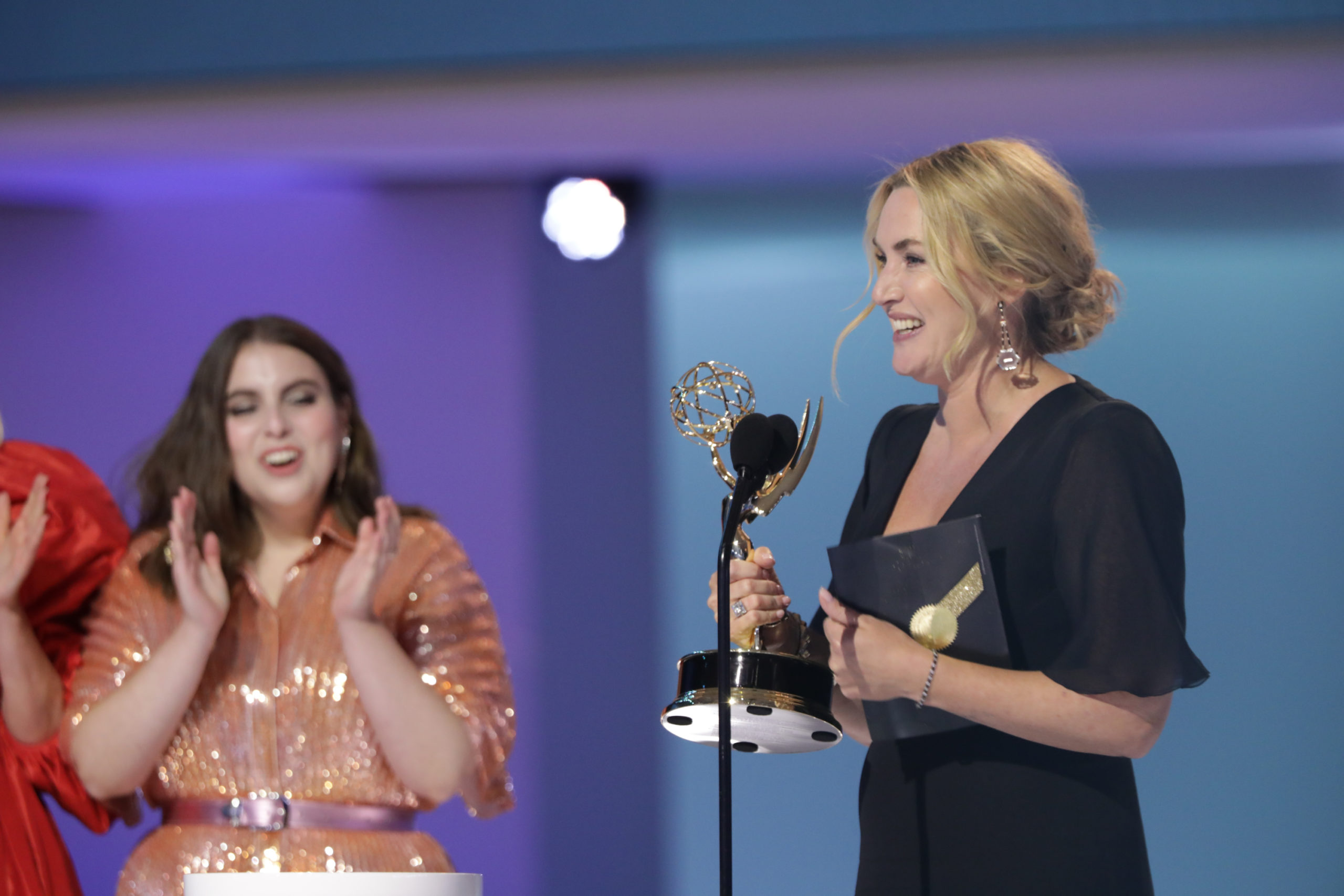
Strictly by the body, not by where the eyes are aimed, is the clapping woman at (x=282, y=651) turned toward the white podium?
yes

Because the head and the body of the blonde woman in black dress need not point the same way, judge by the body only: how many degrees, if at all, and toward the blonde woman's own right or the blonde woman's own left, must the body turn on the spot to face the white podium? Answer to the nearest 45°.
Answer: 0° — they already face it

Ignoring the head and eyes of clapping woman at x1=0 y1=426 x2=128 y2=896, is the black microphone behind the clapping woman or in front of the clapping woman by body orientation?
in front

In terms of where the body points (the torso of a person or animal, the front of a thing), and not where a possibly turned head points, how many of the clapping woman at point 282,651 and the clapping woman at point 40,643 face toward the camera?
2

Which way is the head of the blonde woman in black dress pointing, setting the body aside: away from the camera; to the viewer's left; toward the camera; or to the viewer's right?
to the viewer's left

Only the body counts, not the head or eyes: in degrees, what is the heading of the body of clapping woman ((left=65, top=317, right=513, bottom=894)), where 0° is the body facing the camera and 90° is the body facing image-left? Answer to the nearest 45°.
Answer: approximately 0°

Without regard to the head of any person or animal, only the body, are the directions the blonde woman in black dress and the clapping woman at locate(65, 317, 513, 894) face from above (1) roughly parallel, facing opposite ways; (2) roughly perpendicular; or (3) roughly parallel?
roughly perpendicular
